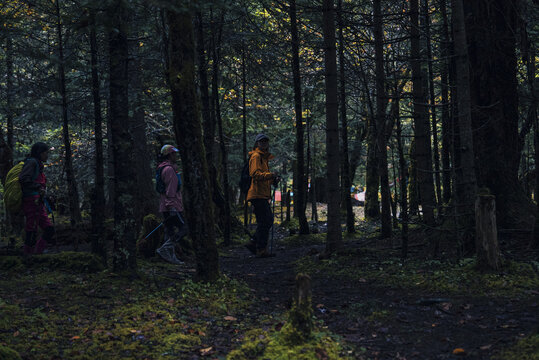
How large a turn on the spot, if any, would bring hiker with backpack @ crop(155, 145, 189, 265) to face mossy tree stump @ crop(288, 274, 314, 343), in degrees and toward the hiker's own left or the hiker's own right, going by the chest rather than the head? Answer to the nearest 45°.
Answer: approximately 90° to the hiker's own right

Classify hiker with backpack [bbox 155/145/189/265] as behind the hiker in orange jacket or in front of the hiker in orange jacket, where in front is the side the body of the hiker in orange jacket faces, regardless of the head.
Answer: behind

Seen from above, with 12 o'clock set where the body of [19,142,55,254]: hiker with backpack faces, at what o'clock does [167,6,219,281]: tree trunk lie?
The tree trunk is roughly at 2 o'clock from the hiker with backpack.

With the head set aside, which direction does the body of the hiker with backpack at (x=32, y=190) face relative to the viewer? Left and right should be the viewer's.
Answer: facing to the right of the viewer

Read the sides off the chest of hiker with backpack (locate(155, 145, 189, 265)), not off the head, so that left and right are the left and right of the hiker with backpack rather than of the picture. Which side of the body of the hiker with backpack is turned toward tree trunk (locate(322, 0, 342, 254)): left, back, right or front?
front

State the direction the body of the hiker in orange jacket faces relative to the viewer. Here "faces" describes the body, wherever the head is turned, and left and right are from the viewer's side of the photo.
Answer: facing to the right of the viewer

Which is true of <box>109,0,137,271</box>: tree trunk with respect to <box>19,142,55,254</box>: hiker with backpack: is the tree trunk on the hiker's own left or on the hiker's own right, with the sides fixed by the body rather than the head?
on the hiker's own right

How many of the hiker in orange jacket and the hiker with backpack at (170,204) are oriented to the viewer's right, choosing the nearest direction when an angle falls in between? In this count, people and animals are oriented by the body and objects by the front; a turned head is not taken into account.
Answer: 2

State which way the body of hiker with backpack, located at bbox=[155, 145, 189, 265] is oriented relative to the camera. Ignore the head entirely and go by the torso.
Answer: to the viewer's right
